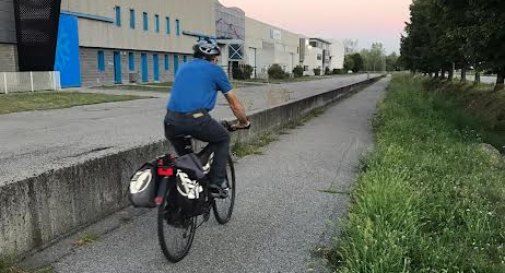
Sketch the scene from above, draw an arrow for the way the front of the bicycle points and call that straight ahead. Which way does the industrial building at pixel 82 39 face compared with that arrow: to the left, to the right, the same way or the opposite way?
to the right

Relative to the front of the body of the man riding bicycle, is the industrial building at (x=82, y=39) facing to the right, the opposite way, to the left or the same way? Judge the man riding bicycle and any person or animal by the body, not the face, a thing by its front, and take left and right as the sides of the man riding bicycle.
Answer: to the right

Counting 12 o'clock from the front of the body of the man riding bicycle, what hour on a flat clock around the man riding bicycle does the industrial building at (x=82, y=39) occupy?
The industrial building is roughly at 10 o'clock from the man riding bicycle.

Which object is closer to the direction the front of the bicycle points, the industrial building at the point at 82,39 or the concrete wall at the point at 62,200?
the industrial building

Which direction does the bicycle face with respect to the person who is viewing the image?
facing away from the viewer and to the right of the viewer

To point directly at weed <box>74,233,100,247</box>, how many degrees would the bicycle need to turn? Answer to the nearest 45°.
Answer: approximately 90° to its left

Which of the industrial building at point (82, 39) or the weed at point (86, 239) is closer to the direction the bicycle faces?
the industrial building

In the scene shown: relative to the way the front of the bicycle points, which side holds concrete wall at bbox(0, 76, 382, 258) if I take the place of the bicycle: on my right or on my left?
on my left

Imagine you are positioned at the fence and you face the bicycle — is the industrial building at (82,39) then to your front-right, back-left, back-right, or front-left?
back-left

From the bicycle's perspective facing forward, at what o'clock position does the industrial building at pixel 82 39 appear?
The industrial building is roughly at 10 o'clock from the bicycle.

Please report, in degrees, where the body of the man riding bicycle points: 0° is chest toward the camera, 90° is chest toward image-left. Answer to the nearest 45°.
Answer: approximately 225°

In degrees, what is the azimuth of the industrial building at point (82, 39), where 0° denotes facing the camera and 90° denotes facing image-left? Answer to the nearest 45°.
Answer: approximately 315°
